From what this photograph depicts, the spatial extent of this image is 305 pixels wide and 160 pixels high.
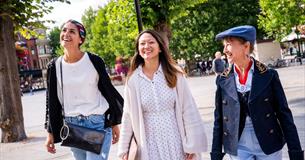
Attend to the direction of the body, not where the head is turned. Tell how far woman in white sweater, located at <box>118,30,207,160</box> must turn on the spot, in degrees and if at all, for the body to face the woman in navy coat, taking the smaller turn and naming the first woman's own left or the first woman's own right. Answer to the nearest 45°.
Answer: approximately 90° to the first woman's own left

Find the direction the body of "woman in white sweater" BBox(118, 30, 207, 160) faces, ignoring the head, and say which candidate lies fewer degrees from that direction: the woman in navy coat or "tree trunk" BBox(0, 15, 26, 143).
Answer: the woman in navy coat

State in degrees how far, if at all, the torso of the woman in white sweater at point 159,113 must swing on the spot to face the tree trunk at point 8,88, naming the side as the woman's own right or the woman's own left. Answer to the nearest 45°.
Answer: approximately 135° to the woman's own right

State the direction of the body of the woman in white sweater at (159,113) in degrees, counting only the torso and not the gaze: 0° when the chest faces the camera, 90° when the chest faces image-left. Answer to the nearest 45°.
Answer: approximately 0°
